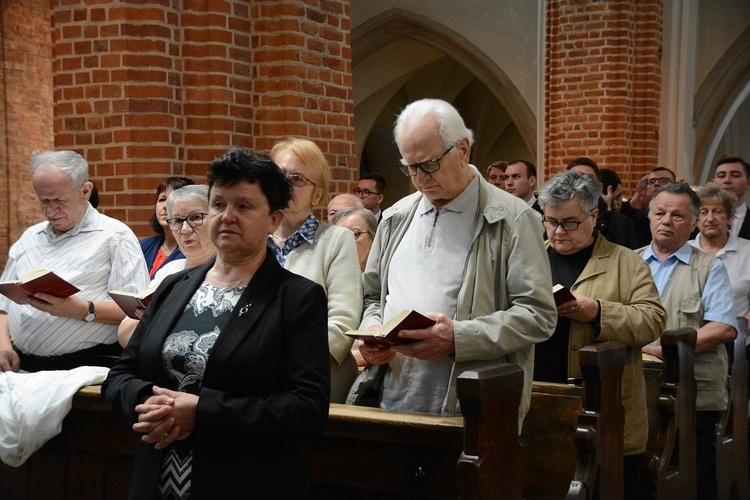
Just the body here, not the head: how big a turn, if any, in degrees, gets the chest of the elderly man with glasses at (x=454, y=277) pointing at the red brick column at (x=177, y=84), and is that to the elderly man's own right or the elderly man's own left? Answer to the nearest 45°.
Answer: approximately 90° to the elderly man's own right

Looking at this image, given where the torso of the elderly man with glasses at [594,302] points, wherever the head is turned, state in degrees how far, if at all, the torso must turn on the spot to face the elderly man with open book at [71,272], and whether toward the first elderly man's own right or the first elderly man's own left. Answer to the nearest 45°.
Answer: approximately 45° to the first elderly man's own right

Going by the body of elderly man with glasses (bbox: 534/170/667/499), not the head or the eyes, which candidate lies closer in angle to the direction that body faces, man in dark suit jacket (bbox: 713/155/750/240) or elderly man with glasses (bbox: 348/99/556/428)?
the elderly man with glasses

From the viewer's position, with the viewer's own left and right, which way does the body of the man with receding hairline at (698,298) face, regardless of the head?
facing the viewer and to the left of the viewer

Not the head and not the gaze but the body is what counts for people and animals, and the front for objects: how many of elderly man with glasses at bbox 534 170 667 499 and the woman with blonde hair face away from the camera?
0

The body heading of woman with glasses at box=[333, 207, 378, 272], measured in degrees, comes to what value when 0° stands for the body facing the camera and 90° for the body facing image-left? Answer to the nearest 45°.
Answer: approximately 45°

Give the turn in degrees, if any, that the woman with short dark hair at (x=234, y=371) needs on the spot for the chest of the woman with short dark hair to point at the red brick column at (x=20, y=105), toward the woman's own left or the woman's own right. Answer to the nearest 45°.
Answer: approximately 135° to the woman's own right

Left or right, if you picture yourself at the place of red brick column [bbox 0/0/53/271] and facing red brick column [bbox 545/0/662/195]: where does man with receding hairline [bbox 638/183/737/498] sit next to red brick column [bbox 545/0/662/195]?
right

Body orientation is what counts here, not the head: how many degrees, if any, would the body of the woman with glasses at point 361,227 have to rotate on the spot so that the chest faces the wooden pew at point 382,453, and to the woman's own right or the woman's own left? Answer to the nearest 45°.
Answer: approximately 45° to the woman's own left
